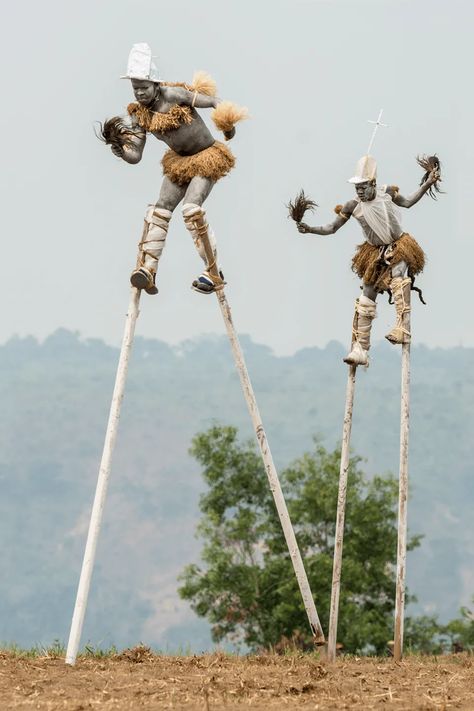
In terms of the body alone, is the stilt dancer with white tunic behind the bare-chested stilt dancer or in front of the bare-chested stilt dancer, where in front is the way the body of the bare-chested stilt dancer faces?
behind

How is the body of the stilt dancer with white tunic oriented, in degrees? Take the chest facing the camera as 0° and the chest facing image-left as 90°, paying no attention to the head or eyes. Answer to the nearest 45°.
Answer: approximately 45°

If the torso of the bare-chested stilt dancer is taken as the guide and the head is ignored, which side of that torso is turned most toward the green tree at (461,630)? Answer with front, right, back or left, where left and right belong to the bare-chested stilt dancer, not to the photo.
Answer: back

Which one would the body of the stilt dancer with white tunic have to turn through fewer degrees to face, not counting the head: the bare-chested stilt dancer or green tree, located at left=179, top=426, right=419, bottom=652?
the bare-chested stilt dancer

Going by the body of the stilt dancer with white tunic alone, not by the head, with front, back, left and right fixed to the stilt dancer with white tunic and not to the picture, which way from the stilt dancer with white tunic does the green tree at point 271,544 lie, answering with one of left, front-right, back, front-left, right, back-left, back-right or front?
back-right

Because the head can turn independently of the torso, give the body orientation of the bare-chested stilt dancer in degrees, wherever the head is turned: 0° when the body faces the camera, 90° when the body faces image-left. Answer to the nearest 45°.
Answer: approximately 45°
